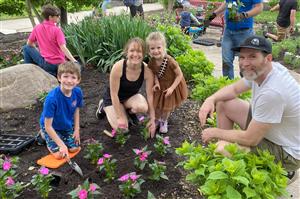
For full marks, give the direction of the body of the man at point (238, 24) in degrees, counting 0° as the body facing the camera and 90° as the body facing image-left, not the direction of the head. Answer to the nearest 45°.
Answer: approximately 45°

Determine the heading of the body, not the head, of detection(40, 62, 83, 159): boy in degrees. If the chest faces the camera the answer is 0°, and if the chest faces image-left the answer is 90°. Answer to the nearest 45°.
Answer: approximately 315°

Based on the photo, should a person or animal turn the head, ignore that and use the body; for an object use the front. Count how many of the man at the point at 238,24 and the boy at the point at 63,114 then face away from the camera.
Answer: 0

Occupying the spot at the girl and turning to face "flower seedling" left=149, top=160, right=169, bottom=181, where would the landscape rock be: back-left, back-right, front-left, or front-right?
back-right

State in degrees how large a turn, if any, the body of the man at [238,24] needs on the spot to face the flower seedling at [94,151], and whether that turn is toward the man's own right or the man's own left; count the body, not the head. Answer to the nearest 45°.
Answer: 0° — they already face it

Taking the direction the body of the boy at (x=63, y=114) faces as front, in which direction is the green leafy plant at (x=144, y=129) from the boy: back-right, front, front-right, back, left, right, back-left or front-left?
front-left

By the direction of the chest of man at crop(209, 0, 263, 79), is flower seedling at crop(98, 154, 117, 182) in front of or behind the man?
in front

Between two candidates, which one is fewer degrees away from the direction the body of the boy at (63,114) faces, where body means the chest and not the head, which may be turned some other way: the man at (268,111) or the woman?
the man
